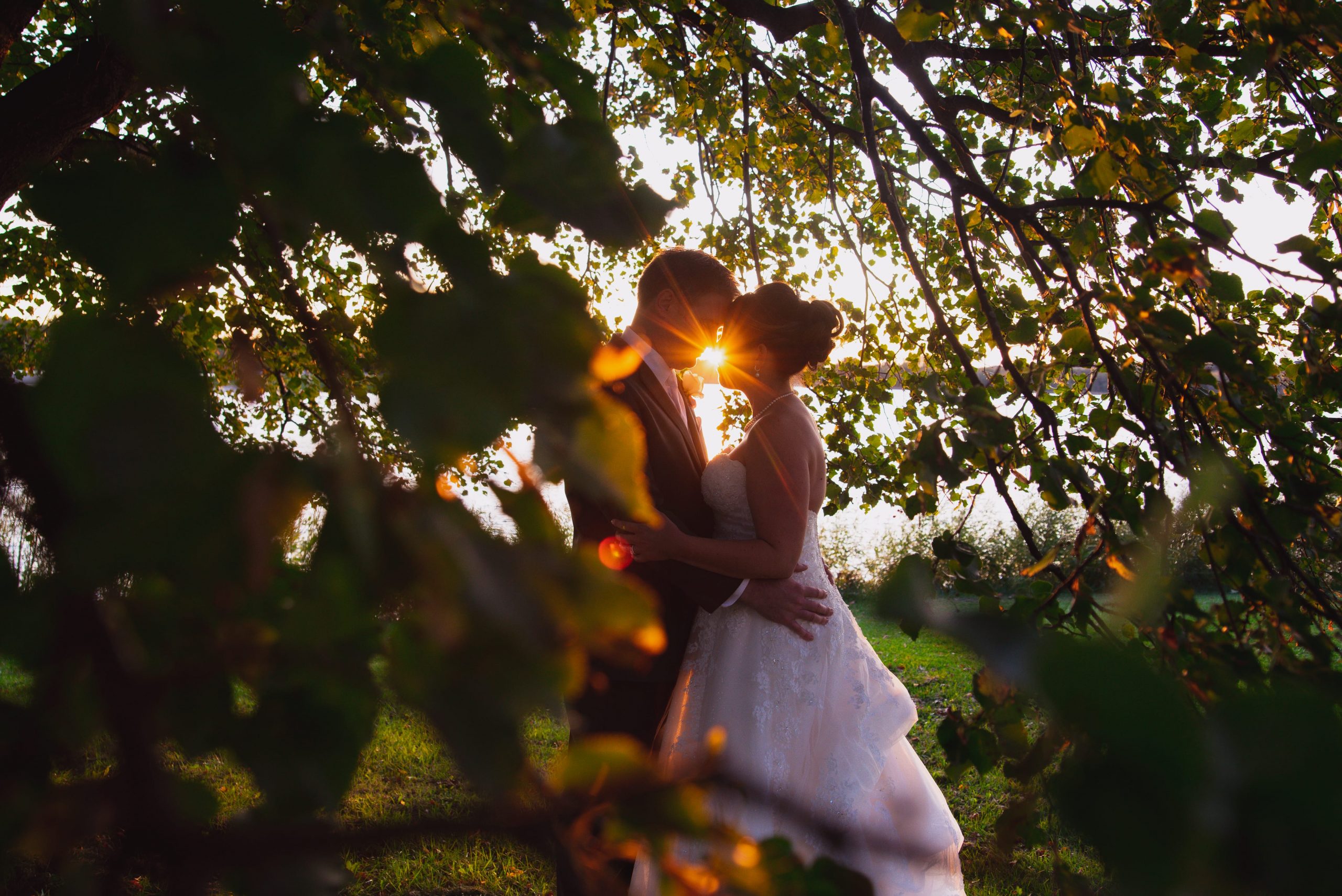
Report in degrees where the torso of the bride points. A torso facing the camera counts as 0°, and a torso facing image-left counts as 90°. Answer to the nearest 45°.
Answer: approximately 90°

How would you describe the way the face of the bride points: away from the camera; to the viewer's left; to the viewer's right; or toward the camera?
to the viewer's left

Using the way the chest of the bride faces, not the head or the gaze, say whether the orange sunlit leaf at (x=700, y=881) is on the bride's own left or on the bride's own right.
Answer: on the bride's own left
